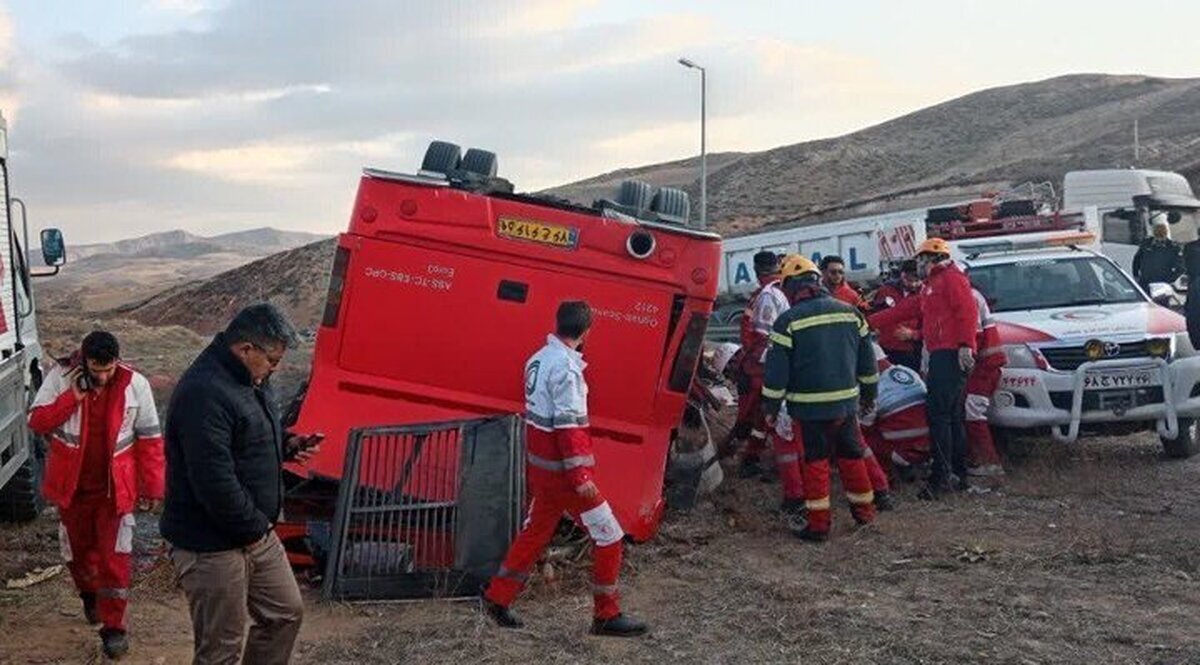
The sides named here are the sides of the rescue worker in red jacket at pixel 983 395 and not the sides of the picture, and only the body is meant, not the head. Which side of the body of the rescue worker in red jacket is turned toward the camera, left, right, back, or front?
left

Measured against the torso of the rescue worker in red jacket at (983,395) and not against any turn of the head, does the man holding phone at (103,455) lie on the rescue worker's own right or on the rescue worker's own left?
on the rescue worker's own left

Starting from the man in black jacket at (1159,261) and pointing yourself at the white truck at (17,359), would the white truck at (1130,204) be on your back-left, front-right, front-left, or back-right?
back-right

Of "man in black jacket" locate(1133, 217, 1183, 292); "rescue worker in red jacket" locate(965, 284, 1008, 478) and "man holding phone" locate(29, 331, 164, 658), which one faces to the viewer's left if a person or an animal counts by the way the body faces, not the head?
the rescue worker in red jacket

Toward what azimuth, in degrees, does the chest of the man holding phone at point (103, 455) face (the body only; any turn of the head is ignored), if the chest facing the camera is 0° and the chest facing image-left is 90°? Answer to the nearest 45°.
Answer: approximately 0°

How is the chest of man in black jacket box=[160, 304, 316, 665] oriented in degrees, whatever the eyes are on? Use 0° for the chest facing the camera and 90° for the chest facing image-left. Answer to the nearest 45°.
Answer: approximately 270°
